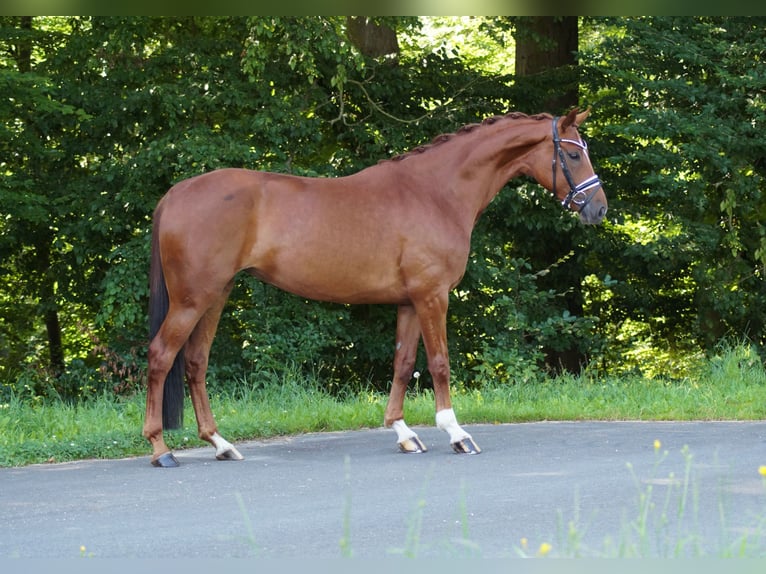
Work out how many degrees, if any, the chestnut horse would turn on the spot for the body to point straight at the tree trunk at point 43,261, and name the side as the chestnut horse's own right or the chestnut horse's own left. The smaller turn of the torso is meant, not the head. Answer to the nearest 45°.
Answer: approximately 135° to the chestnut horse's own left

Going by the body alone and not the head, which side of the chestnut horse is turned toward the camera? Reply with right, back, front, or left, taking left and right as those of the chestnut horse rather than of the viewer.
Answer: right
